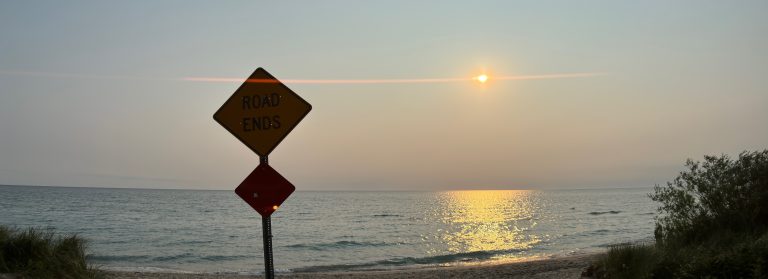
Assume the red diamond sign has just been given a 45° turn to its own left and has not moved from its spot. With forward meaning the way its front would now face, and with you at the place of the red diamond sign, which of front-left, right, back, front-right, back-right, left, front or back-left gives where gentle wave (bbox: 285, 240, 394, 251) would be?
back-left

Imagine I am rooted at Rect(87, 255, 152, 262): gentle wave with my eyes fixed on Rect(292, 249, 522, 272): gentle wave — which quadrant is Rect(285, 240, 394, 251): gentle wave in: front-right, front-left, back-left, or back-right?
front-left

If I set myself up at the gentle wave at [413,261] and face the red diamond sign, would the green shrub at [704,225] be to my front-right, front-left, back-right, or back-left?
front-left

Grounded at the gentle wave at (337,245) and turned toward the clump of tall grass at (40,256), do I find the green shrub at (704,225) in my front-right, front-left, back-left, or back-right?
front-left

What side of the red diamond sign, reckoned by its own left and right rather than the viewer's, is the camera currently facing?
front

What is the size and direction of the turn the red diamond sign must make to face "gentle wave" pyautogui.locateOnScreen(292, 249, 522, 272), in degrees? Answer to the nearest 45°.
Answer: approximately 180°

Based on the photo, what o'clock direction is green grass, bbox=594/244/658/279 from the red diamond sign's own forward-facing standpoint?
The green grass is roughly at 8 o'clock from the red diamond sign.
